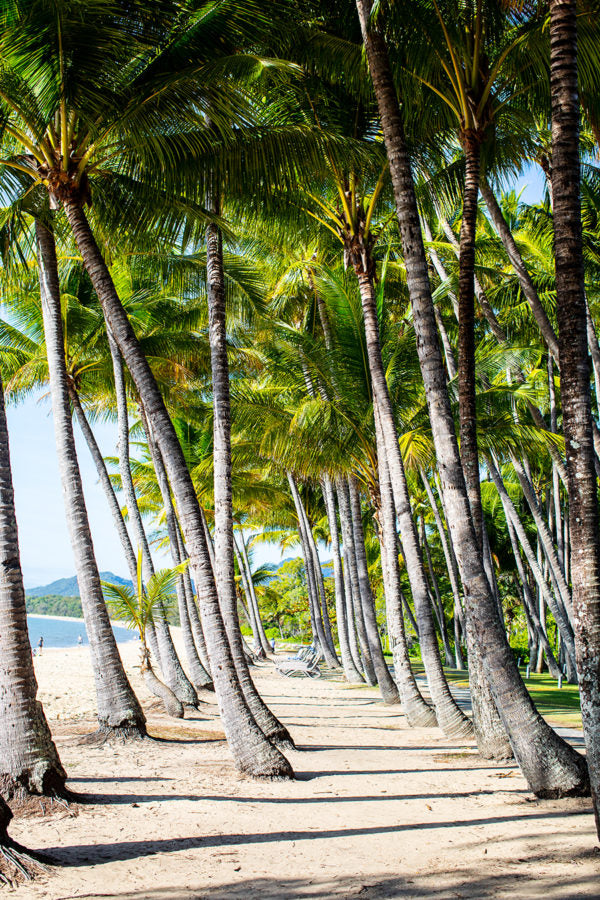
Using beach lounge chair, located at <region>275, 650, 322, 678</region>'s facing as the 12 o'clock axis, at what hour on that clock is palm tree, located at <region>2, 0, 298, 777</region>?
The palm tree is roughly at 9 o'clock from the beach lounge chair.

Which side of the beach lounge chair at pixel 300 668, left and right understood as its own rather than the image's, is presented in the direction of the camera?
left

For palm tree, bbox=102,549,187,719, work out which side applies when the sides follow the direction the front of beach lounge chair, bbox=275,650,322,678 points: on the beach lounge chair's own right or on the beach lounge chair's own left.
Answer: on the beach lounge chair's own left
